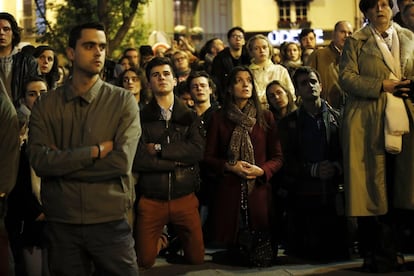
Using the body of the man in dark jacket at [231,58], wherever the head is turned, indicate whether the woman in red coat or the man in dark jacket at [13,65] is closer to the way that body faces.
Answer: the woman in red coat

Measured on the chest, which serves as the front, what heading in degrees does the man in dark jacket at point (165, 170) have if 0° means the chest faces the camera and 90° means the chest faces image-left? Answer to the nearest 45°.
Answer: approximately 0°

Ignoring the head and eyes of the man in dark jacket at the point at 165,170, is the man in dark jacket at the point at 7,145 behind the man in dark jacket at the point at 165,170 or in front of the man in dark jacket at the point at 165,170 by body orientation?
in front

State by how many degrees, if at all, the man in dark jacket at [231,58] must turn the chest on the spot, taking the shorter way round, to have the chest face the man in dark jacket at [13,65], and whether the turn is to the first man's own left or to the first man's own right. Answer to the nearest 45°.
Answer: approximately 90° to the first man's own right

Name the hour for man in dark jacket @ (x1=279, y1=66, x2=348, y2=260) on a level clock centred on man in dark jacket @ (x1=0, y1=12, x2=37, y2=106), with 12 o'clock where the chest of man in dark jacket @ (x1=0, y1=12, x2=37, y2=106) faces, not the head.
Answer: man in dark jacket @ (x1=279, y1=66, x2=348, y2=260) is roughly at 10 o'clock from man in dark jacket @ (x1=0, y1=12, x2=37, y2=106).

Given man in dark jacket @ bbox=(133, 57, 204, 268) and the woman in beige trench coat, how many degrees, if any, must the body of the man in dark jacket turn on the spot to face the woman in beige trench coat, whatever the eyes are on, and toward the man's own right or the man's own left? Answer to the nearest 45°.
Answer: approximately 90° to the man's own left

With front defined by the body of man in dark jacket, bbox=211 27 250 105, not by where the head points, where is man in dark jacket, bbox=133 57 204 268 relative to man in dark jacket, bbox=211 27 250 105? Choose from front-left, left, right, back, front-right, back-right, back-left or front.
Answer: front-right

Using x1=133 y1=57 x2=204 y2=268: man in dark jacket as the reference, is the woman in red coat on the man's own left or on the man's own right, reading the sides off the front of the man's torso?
on the man's own left
